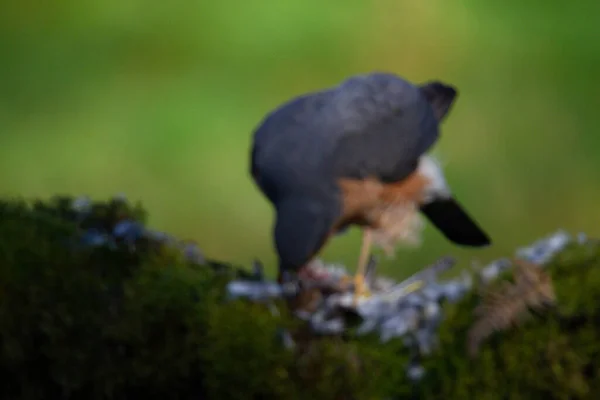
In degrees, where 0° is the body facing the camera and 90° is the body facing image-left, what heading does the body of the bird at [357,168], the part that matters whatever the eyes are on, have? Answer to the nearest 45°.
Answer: approximately 90°
